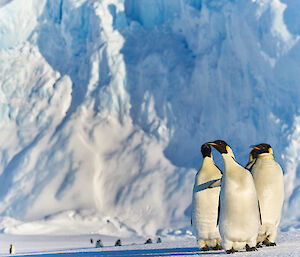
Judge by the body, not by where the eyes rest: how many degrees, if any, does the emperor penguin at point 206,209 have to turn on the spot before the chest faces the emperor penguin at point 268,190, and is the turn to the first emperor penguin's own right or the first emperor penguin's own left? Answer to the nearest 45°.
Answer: approximately 90° to the first emperor penguin's own left

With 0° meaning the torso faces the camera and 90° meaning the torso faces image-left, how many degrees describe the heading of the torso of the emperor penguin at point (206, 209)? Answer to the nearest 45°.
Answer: approximately 0°

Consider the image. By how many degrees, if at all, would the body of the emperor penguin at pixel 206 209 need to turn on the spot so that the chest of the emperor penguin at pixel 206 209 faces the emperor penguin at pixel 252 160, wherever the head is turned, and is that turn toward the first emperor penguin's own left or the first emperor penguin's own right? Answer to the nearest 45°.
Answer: approximately 135° to the first emperor penguin's own left
